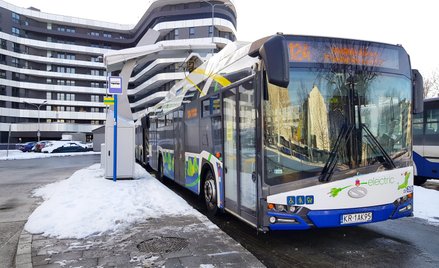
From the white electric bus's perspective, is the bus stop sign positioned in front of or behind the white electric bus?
behind

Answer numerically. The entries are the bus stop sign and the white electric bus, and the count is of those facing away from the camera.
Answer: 0

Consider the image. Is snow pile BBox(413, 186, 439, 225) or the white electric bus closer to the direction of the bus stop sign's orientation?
the white electric bus

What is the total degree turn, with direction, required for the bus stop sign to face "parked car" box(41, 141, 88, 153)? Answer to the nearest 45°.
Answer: approximately 180°

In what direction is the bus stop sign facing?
toward the camera

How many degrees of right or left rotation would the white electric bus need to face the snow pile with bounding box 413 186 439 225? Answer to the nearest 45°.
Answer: approximately 90° to its left

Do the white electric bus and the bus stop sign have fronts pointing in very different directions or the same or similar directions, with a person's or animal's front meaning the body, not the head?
same or similar directions

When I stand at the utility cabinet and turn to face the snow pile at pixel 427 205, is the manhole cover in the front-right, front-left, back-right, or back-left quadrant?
front-right

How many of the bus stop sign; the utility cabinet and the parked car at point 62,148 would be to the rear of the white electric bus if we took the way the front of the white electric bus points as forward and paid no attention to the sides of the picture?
3

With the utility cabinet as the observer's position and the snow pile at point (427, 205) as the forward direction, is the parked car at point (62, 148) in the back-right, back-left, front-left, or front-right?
back-left

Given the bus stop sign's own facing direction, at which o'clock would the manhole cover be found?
The manhole cover is roughly at 12 o'clock from the bus stop sign.

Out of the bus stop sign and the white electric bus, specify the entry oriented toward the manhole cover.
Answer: the bus stop sign
